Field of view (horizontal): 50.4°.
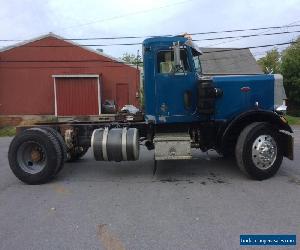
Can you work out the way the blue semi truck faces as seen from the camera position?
facing to the right of the viewer

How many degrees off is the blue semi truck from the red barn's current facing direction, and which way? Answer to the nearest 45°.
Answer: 0° — it already faces it

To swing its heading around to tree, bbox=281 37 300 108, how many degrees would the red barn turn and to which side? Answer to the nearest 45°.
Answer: approximately 90° to its left

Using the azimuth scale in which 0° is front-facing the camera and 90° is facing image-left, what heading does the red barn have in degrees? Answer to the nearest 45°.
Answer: approximately 0°

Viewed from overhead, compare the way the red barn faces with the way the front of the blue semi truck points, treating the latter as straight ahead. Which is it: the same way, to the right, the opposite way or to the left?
to the right

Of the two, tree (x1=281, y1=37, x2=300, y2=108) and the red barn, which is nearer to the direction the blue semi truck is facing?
the tree

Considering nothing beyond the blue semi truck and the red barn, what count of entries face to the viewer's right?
1

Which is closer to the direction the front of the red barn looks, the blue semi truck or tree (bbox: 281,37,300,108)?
the blue semi truck
